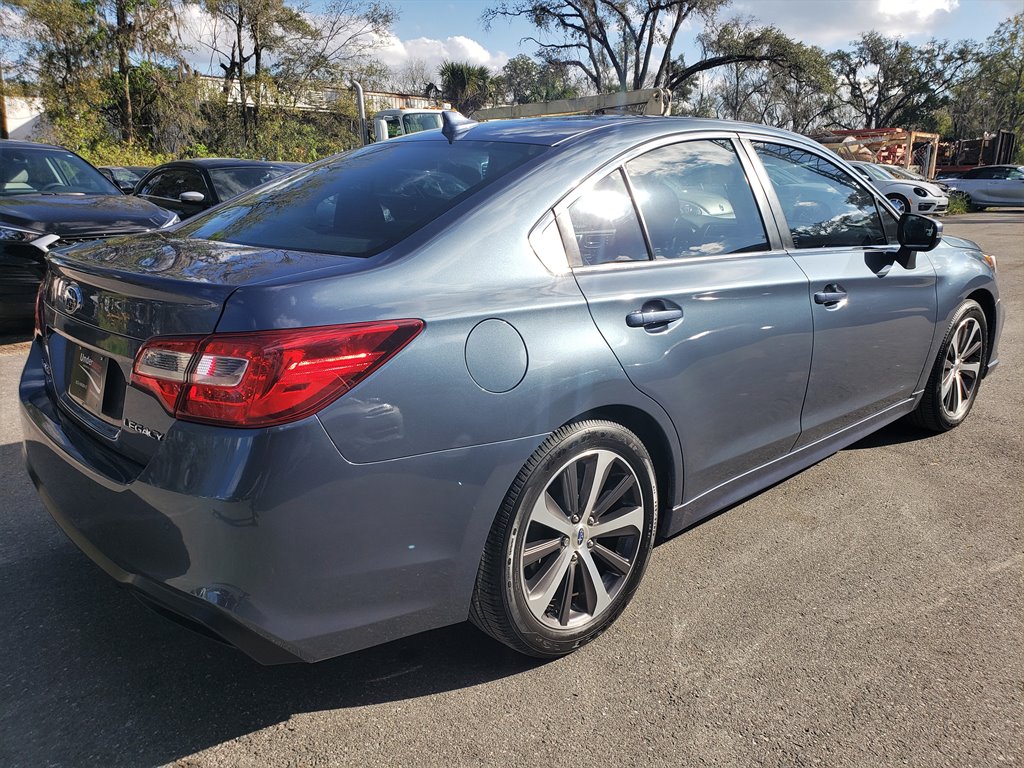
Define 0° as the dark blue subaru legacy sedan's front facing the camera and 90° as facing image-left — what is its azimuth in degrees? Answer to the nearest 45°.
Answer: approximately 225°

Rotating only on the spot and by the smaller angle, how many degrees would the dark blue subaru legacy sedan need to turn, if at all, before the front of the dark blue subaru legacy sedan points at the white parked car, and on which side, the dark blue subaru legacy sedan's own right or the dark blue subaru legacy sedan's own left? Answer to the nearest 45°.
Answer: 0° — it already faces it

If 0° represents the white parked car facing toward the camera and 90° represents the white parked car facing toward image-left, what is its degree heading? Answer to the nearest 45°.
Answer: approximately 315°

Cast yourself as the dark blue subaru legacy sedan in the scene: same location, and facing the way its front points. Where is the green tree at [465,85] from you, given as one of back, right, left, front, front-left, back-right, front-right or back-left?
front-left
